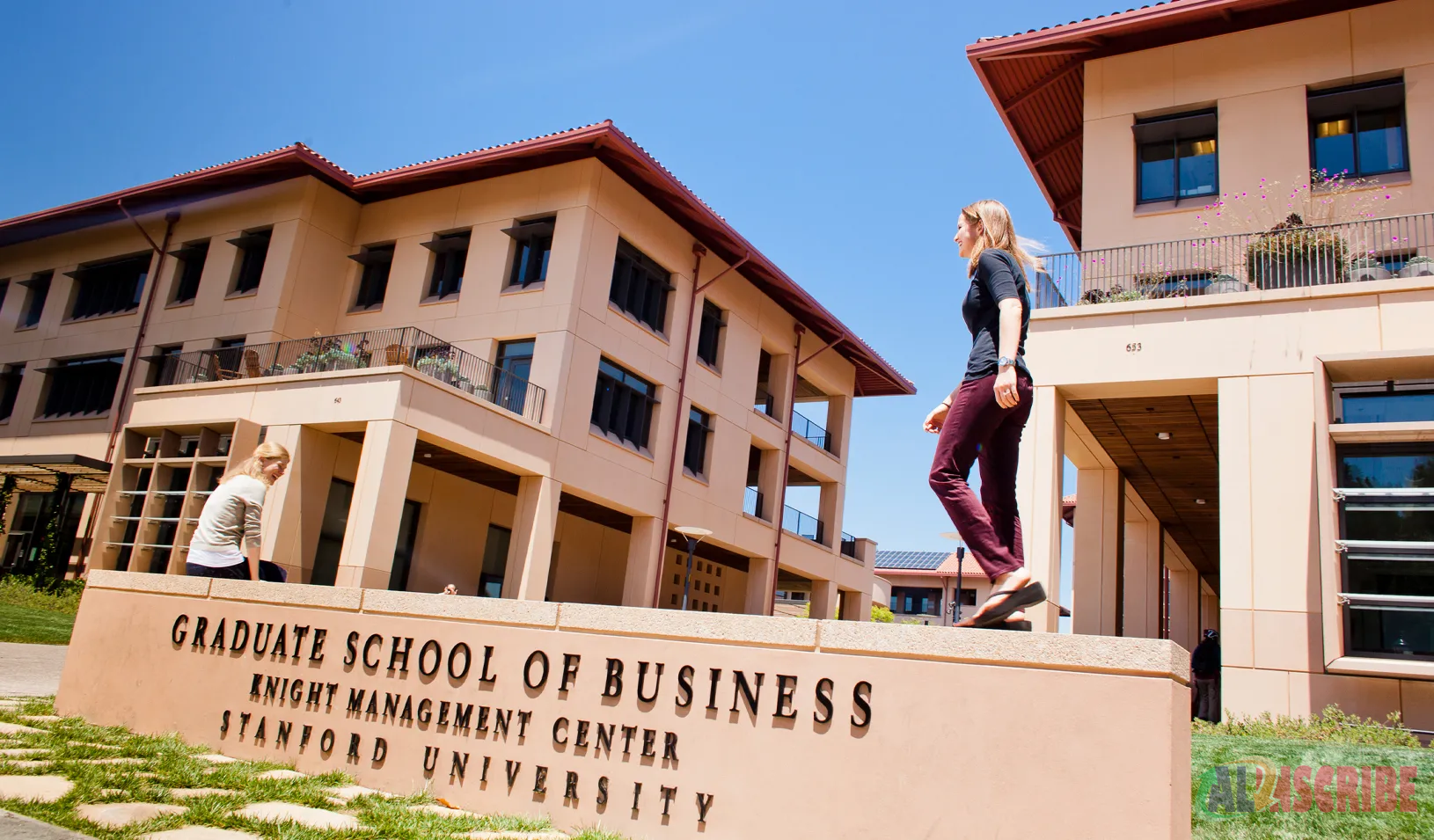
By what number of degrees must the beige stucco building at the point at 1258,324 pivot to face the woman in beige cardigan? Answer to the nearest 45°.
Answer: approximately 45° to its right

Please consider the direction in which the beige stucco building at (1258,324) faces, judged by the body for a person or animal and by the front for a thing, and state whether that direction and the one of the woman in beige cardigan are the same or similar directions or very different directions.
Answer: very different directions

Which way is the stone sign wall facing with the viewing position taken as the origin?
facing the viewer and to the left of the viewer

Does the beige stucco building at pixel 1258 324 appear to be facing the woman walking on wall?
yes

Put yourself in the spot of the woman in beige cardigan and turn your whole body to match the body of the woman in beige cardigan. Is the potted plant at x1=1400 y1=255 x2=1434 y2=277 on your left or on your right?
on your right

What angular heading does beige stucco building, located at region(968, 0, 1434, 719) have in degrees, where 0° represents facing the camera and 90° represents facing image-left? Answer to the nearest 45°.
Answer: approximately 0°

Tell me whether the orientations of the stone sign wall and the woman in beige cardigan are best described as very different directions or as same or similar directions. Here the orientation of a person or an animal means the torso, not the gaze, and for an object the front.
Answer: very different directions

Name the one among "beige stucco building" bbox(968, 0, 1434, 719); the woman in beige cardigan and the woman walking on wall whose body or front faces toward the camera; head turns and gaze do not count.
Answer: the beige stucco building

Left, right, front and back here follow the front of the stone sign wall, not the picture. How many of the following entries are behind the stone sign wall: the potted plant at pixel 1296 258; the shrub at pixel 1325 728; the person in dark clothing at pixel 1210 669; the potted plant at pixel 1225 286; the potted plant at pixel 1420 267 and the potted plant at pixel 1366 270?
6

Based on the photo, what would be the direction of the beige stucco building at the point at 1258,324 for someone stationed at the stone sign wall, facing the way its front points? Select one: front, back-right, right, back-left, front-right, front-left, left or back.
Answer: back
